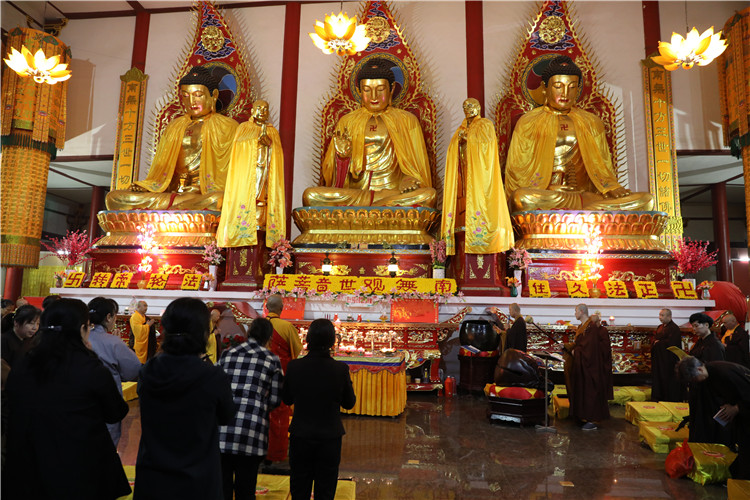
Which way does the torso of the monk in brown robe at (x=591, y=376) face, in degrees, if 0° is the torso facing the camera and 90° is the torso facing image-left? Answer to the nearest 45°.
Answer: approximately 90°

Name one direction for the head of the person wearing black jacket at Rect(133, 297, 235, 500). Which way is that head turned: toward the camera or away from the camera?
away from the camera

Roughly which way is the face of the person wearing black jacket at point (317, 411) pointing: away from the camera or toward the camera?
away from the camera

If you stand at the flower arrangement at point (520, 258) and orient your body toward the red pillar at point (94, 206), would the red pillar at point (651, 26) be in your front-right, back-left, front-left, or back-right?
back-right

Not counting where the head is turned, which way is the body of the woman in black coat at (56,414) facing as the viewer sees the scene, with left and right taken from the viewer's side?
facing away from the viewer and to the right of the viewer

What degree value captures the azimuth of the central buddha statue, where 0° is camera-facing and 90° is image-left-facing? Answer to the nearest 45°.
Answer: approximately 0°

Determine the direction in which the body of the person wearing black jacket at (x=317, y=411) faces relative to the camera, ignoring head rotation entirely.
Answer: away from the camera

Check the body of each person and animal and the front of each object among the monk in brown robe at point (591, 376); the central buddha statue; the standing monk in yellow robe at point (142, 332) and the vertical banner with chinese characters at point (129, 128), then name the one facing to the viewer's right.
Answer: the standing monk in yellow robe

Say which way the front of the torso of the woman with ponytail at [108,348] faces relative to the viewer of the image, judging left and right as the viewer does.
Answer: facing away from the viewer and to the right of the viewer

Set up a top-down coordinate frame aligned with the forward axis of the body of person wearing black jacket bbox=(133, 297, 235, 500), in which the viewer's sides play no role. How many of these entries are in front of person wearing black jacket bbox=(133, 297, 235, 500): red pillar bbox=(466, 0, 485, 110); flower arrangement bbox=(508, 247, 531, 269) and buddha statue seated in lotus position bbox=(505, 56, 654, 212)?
3

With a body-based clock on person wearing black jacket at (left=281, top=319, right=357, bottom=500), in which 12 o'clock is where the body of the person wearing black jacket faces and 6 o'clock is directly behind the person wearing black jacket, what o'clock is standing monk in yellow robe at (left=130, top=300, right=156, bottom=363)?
The standing monk in yellow robe is roughly at 11 o'clock from the person wearing black jacket.
